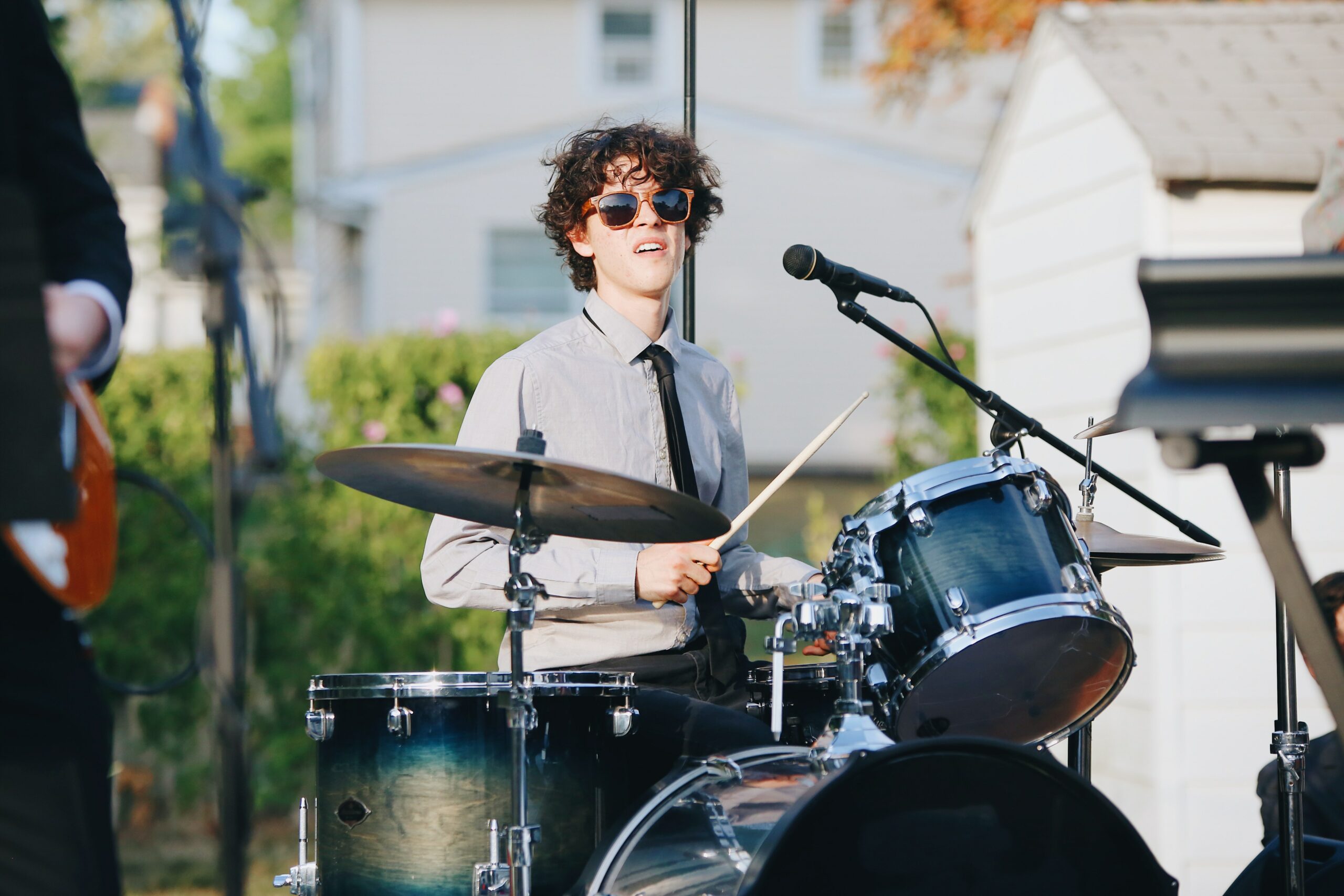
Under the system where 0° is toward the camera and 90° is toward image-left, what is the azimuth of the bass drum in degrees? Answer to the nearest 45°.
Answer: approximately 315°

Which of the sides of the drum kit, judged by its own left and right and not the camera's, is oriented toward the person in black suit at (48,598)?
right

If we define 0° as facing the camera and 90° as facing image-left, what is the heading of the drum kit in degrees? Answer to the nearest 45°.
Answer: approximately 315°

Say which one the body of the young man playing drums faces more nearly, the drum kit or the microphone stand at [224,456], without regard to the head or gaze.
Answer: the drum kit

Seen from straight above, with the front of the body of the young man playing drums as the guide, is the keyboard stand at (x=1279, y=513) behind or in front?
in front

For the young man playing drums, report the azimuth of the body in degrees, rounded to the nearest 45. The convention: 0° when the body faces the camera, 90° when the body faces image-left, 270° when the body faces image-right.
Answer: approximately 315°

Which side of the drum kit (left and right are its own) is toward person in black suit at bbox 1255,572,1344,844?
left

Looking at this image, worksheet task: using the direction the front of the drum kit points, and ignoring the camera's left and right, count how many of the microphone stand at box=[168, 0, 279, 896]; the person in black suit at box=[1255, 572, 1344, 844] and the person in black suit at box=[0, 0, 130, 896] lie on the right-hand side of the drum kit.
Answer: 2

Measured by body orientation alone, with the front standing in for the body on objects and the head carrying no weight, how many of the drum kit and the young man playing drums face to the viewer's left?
0

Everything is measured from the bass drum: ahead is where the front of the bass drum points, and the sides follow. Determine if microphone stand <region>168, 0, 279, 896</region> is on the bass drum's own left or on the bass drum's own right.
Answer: on the bass drum's own right

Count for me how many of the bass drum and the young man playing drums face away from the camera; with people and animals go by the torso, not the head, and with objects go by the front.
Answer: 0

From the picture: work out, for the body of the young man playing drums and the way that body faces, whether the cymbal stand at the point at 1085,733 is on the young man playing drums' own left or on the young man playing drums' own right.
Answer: on the young man playing drums' own left
